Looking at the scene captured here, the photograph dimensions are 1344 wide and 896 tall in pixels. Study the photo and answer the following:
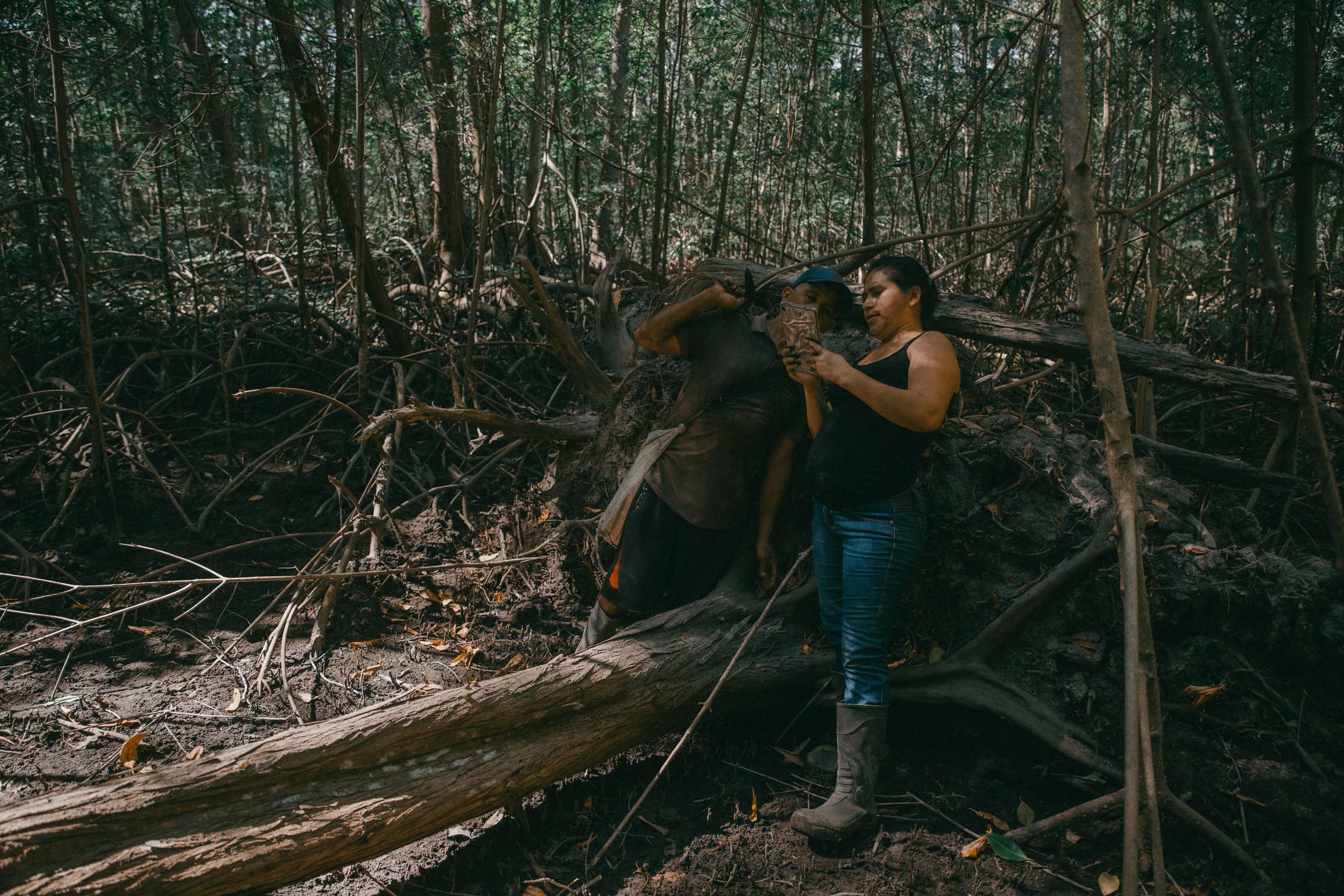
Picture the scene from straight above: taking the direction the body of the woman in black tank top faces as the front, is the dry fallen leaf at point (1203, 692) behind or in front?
behind

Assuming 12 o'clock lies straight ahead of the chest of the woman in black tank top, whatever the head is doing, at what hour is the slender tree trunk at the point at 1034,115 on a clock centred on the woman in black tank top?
The slender tree trunk is roughly at 5 o'clock from the woman in black tank top.

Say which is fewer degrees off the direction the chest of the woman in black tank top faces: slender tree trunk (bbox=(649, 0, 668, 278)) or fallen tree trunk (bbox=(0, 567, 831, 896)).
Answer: the fallen tree trunk

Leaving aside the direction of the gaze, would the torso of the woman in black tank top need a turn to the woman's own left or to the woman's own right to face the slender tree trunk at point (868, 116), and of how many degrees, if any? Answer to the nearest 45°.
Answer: approximately 135° to the woman's own right

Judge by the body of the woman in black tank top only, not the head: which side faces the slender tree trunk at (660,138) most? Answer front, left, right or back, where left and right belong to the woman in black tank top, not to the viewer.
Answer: right

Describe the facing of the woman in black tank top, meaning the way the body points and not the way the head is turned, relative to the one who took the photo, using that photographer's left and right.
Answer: facing the viewer and to the left of the viewer

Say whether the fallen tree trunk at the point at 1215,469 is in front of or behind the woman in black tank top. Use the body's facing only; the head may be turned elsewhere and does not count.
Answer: behind

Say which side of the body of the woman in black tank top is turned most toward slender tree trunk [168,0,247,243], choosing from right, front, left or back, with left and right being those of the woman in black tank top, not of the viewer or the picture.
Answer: right

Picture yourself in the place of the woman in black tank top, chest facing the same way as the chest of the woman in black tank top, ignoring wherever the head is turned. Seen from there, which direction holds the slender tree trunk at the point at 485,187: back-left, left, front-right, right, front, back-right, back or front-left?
right

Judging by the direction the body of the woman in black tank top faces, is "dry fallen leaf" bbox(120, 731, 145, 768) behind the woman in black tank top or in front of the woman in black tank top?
in front
